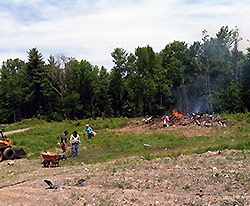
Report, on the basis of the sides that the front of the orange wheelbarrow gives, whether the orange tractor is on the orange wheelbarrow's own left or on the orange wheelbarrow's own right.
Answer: on the orange wheelbarrow's own right

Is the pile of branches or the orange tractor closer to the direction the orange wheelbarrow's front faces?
the orange tractor

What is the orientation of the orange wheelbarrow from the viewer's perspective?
to the viewer's left

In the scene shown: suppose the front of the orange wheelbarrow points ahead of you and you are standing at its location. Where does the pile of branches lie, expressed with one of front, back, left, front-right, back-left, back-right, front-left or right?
back-right
